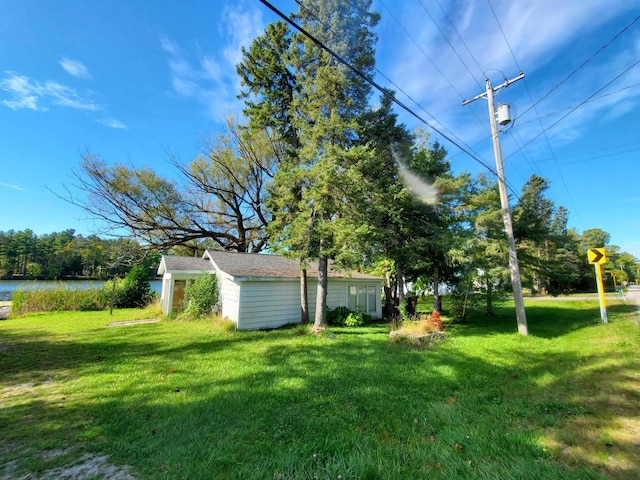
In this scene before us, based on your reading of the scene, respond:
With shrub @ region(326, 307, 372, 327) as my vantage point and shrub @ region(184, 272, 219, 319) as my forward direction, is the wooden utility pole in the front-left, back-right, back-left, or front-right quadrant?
back-left

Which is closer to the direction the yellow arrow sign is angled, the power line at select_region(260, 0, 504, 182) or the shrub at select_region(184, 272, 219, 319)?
the power line

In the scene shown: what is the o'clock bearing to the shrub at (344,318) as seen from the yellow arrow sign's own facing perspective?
The shrub is roughly at 2 o'clock from the yellow arrow sign.

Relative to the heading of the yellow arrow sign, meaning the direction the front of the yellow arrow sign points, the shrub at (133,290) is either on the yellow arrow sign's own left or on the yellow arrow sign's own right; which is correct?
on the yellow arrow sign's own right

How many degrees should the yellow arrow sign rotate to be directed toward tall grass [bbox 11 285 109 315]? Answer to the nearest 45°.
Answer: approximately 45° to its right

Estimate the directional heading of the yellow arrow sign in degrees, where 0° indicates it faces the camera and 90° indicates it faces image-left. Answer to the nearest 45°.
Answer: approximately 0°

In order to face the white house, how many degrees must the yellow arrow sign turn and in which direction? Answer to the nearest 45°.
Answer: approximately 45° to its right

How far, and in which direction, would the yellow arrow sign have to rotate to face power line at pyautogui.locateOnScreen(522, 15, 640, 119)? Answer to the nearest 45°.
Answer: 0° — it already faces it

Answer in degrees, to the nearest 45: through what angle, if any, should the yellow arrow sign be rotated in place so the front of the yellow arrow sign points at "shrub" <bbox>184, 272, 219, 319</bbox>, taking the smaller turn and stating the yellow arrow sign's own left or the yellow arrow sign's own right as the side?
approximately 45° to the yellow arrow sign's own right

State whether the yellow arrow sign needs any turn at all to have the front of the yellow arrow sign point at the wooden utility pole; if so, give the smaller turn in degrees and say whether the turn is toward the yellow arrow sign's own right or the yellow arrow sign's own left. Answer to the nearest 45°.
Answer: approximately 45° to the yellow arrow sign's own right

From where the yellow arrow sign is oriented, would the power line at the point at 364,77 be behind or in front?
in front
